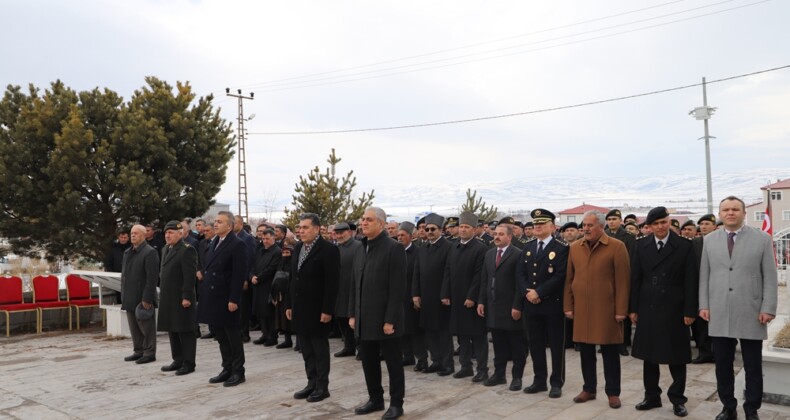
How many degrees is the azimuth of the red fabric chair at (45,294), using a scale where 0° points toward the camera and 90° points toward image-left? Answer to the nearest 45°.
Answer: approximately 315°

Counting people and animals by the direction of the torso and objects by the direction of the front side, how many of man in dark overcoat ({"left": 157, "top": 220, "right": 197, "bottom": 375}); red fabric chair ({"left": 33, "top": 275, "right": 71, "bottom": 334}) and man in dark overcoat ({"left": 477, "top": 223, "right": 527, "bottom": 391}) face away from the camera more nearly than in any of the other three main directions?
0

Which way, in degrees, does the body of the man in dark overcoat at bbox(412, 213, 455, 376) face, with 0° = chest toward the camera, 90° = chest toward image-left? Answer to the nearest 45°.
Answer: approximately 45°

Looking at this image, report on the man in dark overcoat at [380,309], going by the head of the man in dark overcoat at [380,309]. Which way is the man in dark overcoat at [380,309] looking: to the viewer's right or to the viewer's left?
to the viewer's left

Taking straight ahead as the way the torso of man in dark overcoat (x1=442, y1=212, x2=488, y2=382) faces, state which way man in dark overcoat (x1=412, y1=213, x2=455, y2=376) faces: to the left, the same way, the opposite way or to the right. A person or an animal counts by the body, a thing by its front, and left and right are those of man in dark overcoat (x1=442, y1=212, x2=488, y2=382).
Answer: the same way

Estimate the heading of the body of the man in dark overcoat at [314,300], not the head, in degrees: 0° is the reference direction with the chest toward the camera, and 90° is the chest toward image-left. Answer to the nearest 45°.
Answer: approximately 45°

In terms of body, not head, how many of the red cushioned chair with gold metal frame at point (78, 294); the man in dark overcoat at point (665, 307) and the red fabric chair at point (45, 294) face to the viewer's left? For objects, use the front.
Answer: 0

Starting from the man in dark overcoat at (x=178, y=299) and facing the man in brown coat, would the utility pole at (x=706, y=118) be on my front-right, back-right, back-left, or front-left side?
front-left

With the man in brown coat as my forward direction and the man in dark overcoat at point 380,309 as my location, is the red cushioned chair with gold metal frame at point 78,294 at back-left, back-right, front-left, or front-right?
back-left

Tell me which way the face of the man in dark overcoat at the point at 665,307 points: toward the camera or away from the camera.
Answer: toward the camera

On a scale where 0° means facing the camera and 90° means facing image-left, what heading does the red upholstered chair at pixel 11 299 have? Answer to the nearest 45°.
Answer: approximately 315°

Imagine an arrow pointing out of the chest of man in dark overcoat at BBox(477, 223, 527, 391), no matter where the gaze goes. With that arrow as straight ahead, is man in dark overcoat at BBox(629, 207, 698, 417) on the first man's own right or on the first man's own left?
on the first man's own left

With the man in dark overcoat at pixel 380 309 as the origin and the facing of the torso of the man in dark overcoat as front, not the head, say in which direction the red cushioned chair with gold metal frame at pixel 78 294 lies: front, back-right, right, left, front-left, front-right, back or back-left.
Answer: right

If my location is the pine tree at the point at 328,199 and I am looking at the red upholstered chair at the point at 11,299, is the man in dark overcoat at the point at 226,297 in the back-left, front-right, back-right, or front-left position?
front-left

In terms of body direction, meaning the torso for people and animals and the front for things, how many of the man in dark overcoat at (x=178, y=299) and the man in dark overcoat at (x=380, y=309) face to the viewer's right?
0

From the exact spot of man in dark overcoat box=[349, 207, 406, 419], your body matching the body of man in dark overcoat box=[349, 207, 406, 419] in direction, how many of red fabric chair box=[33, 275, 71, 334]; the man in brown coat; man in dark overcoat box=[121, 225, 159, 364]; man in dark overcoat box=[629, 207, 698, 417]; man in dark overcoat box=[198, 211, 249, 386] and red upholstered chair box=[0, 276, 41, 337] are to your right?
4

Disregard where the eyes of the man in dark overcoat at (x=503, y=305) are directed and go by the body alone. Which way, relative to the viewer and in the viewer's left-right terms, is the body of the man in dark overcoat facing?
facing the viewer and to the left of the viewer

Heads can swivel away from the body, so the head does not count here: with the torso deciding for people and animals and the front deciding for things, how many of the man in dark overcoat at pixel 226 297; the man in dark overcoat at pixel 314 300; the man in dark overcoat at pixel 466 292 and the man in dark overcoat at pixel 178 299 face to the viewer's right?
0

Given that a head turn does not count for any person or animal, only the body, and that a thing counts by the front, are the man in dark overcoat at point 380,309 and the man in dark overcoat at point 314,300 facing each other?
no

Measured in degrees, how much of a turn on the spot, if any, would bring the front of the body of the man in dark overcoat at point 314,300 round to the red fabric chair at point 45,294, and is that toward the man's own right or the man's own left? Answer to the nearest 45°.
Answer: approximately 90° to the man's own right
